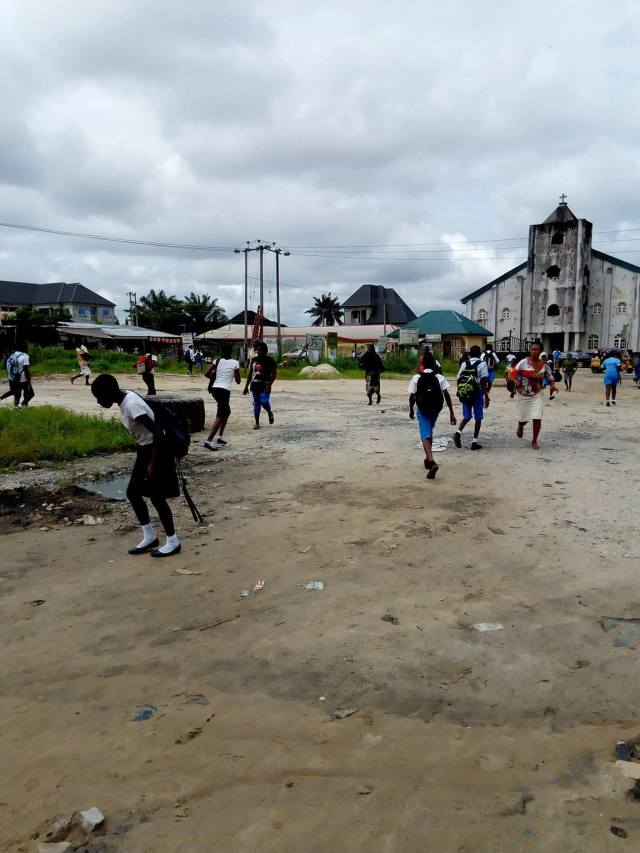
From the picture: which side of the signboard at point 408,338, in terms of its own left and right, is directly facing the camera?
front

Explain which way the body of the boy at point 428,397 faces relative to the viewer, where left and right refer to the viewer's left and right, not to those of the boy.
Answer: facing away from the viewer

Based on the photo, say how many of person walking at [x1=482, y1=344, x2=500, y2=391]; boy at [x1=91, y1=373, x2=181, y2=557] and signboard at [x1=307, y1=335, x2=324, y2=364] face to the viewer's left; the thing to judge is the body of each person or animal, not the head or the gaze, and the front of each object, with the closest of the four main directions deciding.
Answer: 1

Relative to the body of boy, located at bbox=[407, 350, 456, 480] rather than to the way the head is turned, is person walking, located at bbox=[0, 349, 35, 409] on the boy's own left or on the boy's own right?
on the boy's own left

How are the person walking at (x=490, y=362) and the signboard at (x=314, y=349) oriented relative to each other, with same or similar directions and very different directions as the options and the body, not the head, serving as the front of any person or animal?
very different directions

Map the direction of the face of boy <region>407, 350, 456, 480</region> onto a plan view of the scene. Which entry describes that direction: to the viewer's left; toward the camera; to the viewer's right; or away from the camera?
away from the camera

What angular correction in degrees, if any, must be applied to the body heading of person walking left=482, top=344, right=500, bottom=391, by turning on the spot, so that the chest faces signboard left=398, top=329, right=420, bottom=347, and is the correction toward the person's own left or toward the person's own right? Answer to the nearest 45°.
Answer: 0° — they already face it

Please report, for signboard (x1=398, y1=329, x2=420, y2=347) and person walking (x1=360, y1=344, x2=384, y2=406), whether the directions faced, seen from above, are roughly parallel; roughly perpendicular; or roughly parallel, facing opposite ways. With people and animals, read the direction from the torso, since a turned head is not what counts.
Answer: roughly parallel, facing opposite ways

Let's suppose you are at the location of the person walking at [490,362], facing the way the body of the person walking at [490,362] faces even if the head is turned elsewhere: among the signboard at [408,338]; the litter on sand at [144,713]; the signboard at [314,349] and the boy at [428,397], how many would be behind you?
2

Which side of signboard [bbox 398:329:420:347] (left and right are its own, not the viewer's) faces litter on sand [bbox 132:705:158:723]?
front

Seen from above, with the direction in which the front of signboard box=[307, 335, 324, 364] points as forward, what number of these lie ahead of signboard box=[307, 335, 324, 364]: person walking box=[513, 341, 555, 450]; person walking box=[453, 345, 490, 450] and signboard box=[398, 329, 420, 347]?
2

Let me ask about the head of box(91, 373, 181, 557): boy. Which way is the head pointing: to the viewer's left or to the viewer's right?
to the viewer's left

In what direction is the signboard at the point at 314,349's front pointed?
toward the camera

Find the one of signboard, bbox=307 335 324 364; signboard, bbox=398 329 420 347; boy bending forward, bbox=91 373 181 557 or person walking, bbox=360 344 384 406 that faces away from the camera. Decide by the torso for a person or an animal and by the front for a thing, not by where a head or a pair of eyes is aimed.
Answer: the person walking

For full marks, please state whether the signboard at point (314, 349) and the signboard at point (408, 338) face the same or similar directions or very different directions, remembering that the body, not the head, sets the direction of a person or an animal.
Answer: same or similar directions

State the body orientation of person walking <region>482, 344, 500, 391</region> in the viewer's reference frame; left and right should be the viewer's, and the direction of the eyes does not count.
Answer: facing away from the viewer
